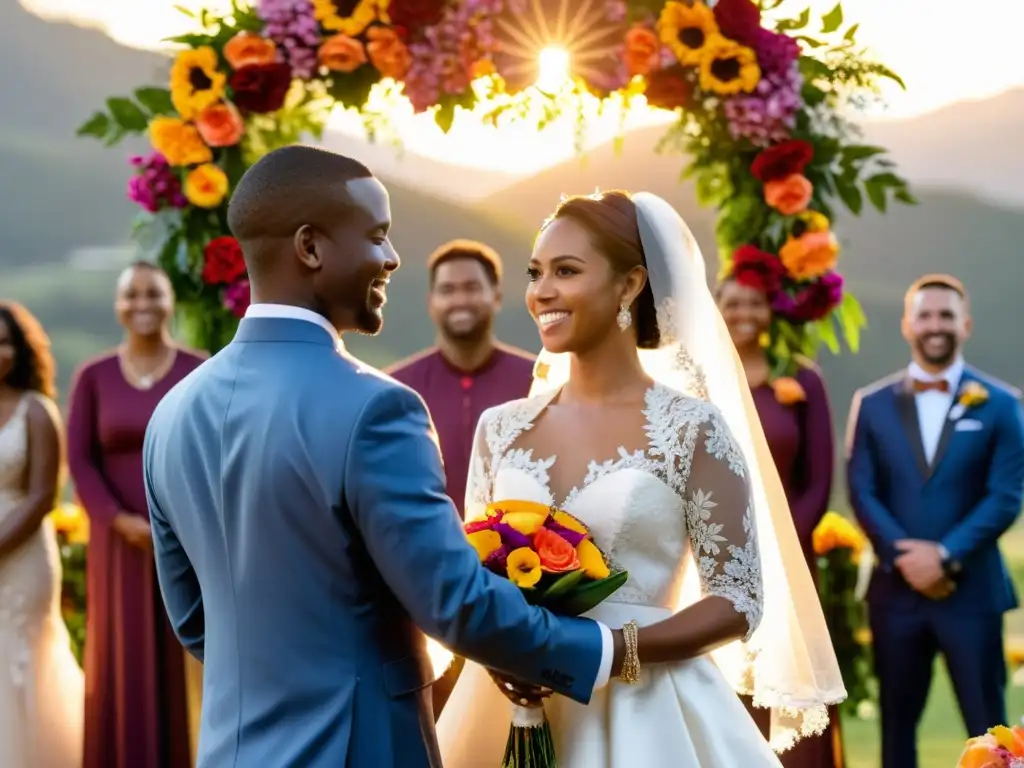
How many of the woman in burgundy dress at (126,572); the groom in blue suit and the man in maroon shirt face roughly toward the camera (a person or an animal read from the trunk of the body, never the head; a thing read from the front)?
2

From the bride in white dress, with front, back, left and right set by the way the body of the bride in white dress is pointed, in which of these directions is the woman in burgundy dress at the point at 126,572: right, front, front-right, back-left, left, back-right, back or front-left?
right

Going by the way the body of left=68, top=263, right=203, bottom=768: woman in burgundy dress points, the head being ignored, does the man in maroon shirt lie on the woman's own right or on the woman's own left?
on the woman's own left

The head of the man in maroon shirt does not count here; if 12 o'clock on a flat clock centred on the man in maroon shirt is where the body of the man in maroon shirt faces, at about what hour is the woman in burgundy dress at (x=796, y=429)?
The woman in burgundy dress is roughly at 9 o'clock from the man in maroon shirt.

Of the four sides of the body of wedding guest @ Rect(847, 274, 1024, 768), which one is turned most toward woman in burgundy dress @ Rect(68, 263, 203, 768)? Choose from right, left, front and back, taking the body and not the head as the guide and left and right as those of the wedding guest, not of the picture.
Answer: right

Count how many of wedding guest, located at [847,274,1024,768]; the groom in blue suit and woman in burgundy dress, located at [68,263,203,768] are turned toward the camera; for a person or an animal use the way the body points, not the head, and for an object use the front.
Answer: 2

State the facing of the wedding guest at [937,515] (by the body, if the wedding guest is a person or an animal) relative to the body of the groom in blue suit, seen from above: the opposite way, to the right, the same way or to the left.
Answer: the opposite way

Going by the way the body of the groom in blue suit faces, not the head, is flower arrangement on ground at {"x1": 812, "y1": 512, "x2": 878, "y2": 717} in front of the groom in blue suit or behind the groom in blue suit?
in front

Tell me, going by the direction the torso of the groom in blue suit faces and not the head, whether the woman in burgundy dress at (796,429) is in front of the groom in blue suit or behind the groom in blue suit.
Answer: in front

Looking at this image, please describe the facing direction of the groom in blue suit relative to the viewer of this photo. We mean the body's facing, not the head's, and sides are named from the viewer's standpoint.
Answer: facing away from the viewer and to the right of the viewer

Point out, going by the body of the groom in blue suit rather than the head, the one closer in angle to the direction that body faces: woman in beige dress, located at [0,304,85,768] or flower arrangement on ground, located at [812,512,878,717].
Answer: the flower arrangement on ground

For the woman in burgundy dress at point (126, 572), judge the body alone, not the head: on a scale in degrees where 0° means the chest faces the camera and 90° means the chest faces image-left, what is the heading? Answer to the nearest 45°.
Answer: approximately 0°
